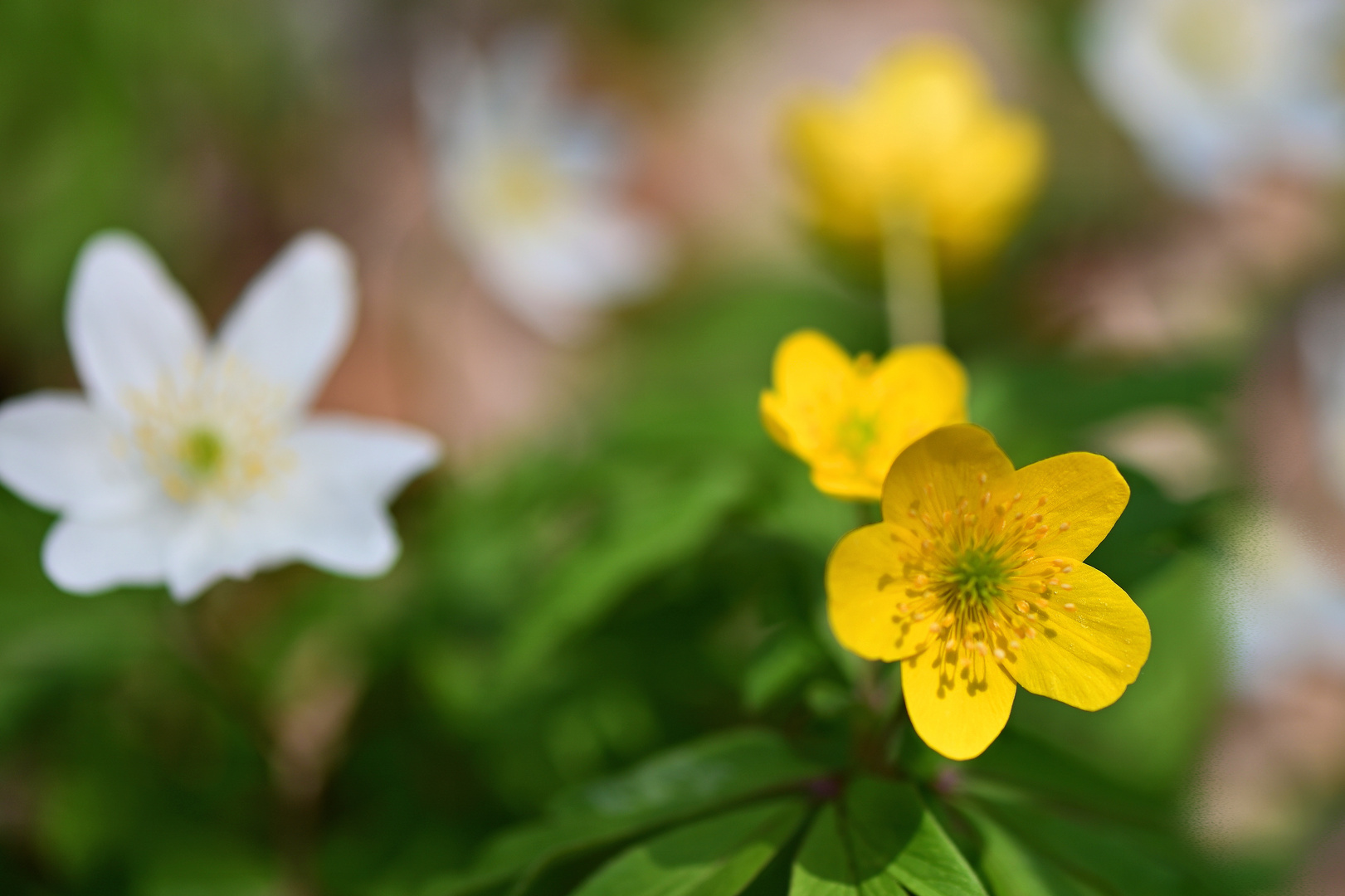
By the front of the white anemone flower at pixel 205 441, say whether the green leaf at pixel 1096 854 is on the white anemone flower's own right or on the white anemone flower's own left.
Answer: on the white anemone flower's own left

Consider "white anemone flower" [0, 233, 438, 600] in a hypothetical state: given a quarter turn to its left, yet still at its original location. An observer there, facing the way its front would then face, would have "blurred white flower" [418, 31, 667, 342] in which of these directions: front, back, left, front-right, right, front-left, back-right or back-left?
left

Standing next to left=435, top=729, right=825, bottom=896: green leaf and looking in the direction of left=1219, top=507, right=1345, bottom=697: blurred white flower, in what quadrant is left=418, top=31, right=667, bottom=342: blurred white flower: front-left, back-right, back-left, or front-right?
front-left

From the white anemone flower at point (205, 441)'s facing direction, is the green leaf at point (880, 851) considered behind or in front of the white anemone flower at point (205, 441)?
in front

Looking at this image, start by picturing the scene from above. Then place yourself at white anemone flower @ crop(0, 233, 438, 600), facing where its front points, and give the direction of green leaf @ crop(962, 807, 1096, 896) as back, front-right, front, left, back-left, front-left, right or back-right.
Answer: front-left

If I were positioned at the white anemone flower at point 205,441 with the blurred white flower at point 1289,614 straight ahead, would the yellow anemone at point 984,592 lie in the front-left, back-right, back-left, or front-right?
front-right

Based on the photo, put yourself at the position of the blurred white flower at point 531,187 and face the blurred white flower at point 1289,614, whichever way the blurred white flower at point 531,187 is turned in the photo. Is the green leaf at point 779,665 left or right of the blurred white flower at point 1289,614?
right

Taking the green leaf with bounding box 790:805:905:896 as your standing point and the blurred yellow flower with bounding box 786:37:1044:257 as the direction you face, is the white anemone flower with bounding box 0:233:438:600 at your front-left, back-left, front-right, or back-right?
front-left

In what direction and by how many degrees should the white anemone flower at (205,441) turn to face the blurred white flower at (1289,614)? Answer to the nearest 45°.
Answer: approximately 90° to its left

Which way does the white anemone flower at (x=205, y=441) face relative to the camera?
toward the camera
